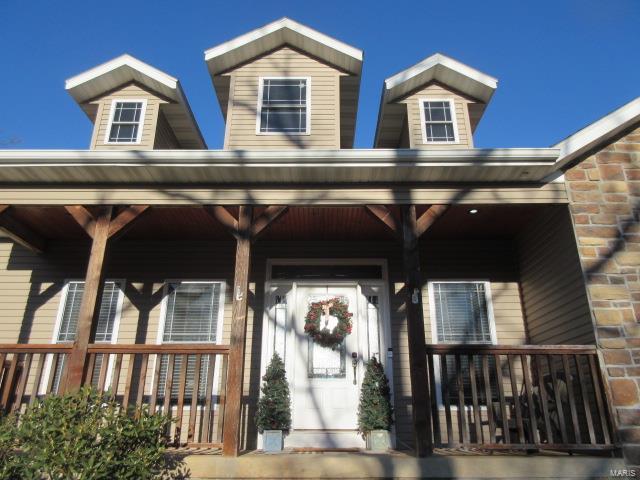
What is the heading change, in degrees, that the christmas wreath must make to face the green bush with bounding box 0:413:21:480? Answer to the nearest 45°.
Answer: approximately 45° to its right

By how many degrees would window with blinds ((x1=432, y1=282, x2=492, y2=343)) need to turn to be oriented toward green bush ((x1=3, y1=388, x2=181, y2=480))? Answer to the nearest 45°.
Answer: approximately 45° to its right

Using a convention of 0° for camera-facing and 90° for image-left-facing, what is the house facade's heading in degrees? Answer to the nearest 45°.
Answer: approximately 0°

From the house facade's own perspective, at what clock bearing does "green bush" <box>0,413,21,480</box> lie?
The green bush is roughly at 2 o'clock from the house facade.

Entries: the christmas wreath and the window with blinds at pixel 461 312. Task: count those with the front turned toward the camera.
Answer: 2

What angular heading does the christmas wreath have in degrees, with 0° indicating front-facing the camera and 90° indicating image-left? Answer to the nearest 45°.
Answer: approximately 0°
